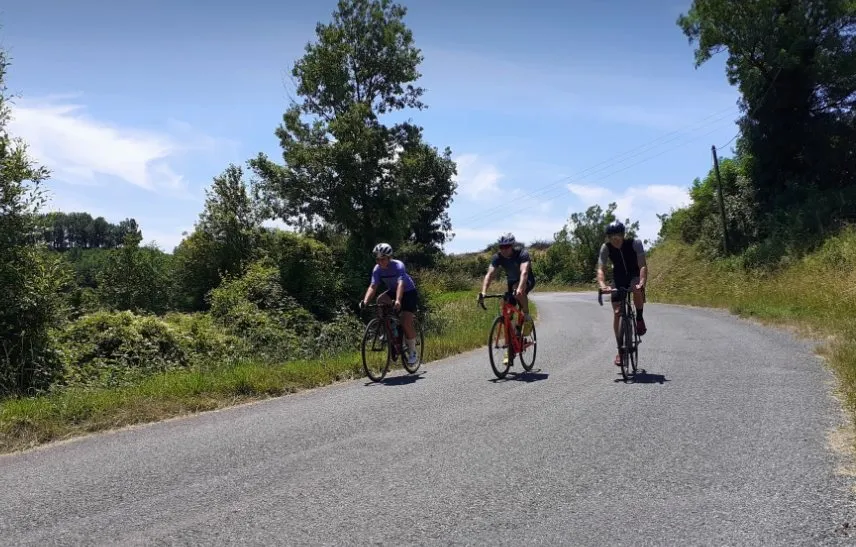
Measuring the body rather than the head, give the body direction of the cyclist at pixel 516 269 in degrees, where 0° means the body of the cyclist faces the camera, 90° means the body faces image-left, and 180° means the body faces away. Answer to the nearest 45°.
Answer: approximately 45°

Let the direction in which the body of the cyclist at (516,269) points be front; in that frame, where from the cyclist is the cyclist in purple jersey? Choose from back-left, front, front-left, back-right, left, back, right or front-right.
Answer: front-right

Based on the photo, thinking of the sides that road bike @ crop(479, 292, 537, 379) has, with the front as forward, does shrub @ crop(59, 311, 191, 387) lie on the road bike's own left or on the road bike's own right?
on the road bike's own right

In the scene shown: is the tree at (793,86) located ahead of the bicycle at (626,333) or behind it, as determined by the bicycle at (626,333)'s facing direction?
behind

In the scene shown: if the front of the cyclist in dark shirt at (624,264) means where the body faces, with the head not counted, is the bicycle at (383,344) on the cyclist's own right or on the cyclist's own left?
on the cyclist's own right

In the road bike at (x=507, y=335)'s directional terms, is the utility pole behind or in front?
behind

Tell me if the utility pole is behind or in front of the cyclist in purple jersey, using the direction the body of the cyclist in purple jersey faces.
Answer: behind

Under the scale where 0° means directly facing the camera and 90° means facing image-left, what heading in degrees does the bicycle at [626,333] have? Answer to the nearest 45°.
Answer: approximately 0°

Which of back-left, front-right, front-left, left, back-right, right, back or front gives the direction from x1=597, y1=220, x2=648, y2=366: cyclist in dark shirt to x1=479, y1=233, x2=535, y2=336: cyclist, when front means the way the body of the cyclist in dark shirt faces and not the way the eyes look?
right

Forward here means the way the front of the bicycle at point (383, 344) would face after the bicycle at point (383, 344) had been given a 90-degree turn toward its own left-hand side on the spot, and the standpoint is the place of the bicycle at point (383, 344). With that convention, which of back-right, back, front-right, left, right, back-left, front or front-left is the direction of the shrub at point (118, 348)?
back
